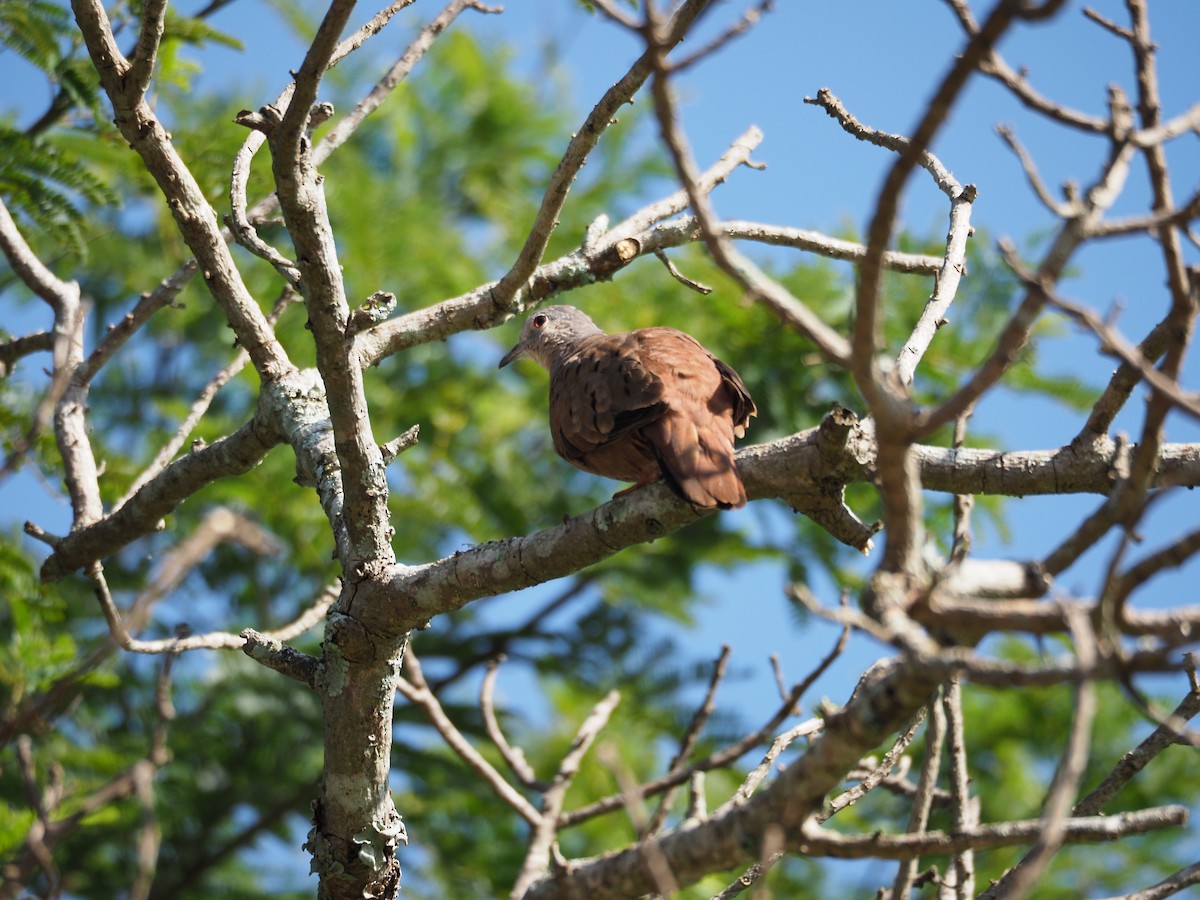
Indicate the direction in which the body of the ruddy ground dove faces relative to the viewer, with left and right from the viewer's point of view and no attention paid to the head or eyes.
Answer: facing away from the viewer and to the left of the viewer

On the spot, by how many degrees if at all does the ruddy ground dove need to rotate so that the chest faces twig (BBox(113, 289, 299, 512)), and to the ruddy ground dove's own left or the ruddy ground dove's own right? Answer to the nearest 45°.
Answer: approximately 45° to the ruddy ground dove's own left
